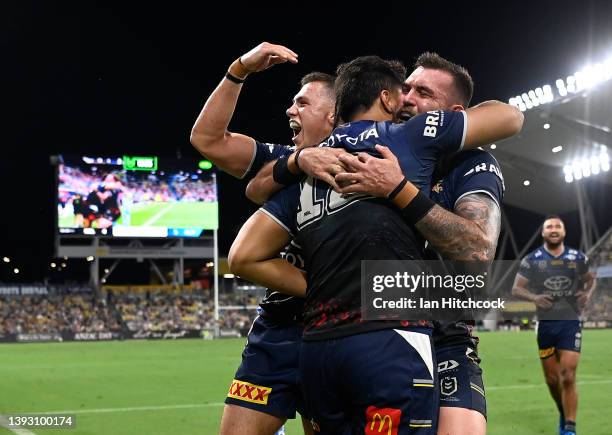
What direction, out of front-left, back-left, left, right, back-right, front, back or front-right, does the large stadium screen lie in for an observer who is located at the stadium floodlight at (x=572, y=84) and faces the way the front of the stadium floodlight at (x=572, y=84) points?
front-right

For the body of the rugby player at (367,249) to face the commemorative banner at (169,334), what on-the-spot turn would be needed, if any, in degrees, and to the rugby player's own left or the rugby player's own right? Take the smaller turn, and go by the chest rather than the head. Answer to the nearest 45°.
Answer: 0° — they already face it

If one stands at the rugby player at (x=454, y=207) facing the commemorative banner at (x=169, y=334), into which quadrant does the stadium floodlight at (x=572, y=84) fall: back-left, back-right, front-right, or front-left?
front-right

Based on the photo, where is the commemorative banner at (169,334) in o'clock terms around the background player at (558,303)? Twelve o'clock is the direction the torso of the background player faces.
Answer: The commemorative banner is roughly at 5 o'clock from the background player.

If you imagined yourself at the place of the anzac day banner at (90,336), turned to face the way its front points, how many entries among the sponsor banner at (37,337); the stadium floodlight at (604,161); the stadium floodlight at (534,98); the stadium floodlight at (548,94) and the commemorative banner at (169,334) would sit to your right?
1

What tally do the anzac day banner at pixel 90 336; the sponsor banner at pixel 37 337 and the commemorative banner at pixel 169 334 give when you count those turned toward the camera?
3

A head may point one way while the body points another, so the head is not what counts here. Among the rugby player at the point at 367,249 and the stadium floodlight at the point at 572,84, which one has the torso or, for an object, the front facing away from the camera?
the rugby player

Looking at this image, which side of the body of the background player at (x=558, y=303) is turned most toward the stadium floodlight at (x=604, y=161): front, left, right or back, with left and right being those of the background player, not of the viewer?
back

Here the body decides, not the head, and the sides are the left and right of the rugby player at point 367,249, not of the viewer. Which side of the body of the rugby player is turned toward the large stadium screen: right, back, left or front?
front

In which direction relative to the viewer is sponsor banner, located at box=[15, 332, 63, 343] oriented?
toward the camera

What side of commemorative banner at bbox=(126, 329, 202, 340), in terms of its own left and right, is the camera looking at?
front

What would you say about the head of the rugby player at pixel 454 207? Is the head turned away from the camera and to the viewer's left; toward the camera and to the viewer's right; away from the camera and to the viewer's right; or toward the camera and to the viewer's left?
toward the camera and to the viewer's left

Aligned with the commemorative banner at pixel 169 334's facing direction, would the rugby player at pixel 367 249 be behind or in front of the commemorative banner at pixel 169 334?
in front

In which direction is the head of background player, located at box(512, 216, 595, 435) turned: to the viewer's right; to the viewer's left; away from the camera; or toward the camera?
toward the camera

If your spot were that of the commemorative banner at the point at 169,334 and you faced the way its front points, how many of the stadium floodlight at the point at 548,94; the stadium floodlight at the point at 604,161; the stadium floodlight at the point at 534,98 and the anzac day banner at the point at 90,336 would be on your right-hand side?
1

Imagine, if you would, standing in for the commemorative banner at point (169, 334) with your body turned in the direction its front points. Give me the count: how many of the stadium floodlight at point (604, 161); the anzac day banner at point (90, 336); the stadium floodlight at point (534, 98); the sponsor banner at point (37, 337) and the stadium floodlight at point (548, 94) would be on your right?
2
